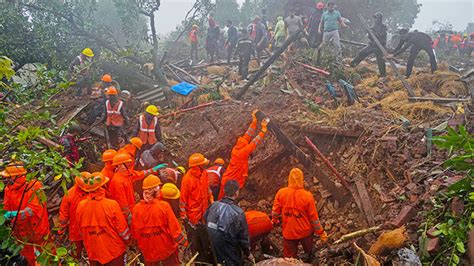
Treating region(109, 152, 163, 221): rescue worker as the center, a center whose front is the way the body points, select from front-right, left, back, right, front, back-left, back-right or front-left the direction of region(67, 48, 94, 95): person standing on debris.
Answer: left

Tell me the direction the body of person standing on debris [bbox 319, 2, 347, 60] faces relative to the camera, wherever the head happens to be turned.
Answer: toward the camera

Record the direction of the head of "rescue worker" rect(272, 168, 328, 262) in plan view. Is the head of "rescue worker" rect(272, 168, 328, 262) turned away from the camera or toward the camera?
away from the camera

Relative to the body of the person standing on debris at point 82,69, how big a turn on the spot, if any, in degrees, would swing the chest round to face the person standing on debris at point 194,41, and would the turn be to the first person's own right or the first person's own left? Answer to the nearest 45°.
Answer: approximately 90° to the first person's own left

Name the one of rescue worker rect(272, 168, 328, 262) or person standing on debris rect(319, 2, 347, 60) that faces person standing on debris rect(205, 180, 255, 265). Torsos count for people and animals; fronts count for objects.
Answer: person standing on debris rect(319, 2, 347, 60)

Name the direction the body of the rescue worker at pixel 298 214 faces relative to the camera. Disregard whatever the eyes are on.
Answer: away from the camera

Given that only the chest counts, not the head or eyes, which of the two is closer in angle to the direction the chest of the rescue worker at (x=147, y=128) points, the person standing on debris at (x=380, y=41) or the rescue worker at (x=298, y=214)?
the rescue worker

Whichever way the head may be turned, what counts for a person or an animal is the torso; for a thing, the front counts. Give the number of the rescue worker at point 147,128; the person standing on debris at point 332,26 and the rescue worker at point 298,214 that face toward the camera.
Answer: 2

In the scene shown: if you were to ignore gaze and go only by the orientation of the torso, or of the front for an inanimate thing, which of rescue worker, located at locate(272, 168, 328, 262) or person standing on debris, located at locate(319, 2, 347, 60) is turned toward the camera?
the person standing on debris

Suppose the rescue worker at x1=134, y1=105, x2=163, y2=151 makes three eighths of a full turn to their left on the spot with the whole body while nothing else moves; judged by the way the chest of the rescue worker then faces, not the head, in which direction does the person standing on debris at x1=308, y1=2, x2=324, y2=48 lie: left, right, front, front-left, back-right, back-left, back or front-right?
front

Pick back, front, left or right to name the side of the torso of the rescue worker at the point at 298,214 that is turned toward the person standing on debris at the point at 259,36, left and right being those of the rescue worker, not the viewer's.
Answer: front

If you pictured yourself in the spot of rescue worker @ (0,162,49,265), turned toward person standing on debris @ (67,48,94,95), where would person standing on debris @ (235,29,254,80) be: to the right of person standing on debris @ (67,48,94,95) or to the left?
right

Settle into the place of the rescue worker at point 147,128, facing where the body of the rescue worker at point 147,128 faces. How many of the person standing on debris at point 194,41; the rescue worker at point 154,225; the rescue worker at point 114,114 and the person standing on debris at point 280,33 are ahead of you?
1

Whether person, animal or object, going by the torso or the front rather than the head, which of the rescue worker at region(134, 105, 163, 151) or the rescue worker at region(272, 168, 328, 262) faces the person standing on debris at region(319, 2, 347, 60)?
the rescue worker at region(272, 168, 328, 262)

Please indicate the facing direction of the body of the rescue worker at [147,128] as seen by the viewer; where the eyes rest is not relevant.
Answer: toward the camera
